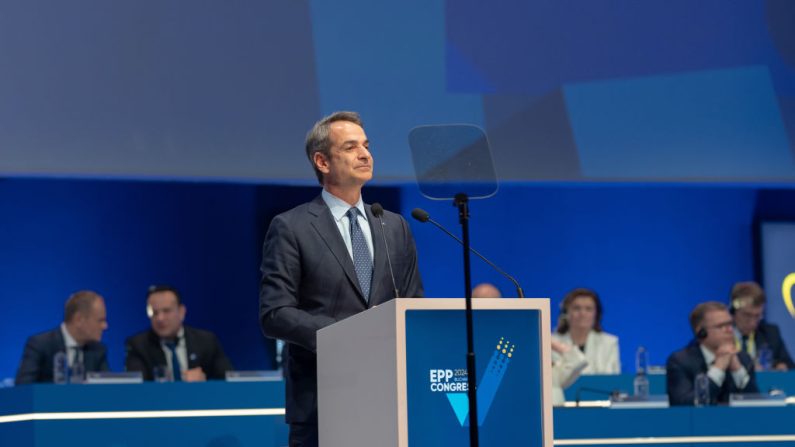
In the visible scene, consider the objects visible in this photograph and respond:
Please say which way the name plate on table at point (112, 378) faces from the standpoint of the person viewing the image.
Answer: facing the viewer

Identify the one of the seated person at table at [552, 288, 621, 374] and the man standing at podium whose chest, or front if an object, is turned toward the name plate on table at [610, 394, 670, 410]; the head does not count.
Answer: the seated person at table

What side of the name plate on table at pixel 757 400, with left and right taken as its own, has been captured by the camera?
front

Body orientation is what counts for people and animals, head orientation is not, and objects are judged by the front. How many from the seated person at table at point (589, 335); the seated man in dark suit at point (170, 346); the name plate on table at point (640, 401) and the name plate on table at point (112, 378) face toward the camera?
4

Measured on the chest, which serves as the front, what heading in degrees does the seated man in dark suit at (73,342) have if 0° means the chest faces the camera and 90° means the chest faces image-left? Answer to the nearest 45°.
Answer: approximately 315°

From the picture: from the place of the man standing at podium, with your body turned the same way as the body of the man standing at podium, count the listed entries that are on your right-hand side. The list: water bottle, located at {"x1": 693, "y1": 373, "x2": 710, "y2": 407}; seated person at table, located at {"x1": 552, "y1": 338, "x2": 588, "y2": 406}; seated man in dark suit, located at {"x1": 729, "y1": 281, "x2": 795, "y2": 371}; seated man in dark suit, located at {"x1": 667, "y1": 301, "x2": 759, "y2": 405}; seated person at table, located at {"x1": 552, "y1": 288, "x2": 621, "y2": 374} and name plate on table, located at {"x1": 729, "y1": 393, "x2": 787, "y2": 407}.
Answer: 0

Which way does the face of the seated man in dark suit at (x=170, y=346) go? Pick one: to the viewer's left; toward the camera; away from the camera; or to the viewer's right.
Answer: toward the camera

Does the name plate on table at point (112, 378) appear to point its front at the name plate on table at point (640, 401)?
no

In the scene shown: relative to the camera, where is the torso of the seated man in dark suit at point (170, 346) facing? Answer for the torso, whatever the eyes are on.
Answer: toward the camera

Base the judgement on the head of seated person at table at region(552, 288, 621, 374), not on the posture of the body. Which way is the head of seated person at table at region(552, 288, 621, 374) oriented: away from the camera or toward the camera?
toward the camera

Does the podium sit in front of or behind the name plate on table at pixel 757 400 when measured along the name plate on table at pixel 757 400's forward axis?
in front

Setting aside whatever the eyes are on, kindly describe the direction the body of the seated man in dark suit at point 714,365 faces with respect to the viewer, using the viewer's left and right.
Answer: facing the viewer and to the right of the viewer

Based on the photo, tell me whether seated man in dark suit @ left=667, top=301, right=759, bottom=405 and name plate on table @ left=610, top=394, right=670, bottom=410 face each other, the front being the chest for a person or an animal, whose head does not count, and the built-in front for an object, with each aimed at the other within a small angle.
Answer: no

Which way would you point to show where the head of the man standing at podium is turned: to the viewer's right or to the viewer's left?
to the viewer's right

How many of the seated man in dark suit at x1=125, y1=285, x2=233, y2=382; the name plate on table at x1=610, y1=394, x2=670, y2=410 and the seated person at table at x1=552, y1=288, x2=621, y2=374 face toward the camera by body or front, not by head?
3
